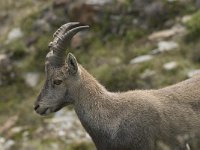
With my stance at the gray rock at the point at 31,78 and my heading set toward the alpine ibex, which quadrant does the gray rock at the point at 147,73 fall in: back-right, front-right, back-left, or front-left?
front-left

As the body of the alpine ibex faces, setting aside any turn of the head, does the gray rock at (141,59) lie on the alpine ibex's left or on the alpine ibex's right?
on the alpine ibex's right

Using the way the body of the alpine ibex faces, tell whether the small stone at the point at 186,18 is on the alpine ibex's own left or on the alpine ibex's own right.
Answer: on the alpine ibex's own right

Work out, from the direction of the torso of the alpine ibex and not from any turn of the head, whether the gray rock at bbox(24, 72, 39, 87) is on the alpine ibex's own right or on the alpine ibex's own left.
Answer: on the alpine ibex's own right

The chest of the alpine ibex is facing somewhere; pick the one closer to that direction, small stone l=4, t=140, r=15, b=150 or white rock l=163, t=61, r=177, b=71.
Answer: the small stone

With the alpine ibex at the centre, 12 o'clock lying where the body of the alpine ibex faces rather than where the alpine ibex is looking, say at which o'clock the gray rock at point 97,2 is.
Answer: The gray rock is roughly at 3 o'clock from the alpine ibex.

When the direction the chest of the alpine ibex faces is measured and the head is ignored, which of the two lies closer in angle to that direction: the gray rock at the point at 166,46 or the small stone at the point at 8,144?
the small stone

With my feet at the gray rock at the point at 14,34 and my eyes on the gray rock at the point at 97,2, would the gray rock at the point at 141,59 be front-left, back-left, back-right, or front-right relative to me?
front-right

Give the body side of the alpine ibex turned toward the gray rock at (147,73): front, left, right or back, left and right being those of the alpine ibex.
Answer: right

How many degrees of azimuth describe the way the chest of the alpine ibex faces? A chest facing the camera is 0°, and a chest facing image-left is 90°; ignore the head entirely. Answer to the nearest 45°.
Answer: approximately 90°

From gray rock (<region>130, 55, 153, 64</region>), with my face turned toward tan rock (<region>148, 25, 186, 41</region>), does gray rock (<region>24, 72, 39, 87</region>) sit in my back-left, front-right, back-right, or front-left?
back-left
